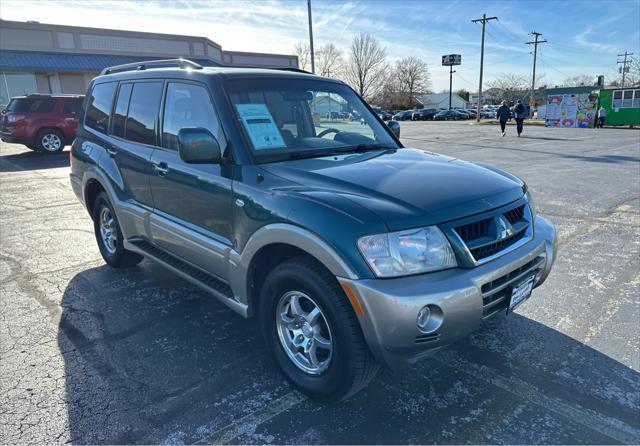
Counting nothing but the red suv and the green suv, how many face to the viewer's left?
0

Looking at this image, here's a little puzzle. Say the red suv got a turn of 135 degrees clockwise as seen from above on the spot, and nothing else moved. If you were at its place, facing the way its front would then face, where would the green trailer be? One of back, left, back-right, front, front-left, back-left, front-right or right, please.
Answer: left

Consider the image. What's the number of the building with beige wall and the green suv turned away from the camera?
0

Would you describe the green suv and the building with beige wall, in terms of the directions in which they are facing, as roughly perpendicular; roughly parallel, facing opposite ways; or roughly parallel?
roughly parallel

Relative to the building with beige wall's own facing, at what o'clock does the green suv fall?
The green suv is roughly at 1 o'clock from the building with beige wall.

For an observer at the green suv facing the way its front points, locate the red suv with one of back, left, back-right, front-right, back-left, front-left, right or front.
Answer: back

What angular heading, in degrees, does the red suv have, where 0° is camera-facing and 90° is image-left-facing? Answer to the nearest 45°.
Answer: approximately 225°

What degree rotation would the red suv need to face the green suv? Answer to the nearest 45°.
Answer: approximately 135° to its right

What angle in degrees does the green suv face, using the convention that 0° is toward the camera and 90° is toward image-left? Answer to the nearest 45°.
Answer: approximately 315°

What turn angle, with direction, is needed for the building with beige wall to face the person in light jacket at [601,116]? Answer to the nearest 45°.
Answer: approximately 90° to its left

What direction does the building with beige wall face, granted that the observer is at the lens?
facing the viewer and to the right of the viewer

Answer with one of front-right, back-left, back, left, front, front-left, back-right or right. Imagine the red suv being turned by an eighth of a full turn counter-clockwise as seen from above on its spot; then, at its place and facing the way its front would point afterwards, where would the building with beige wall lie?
front

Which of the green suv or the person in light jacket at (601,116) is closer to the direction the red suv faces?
the person in light jacket

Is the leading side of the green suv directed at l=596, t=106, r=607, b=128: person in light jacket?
no
